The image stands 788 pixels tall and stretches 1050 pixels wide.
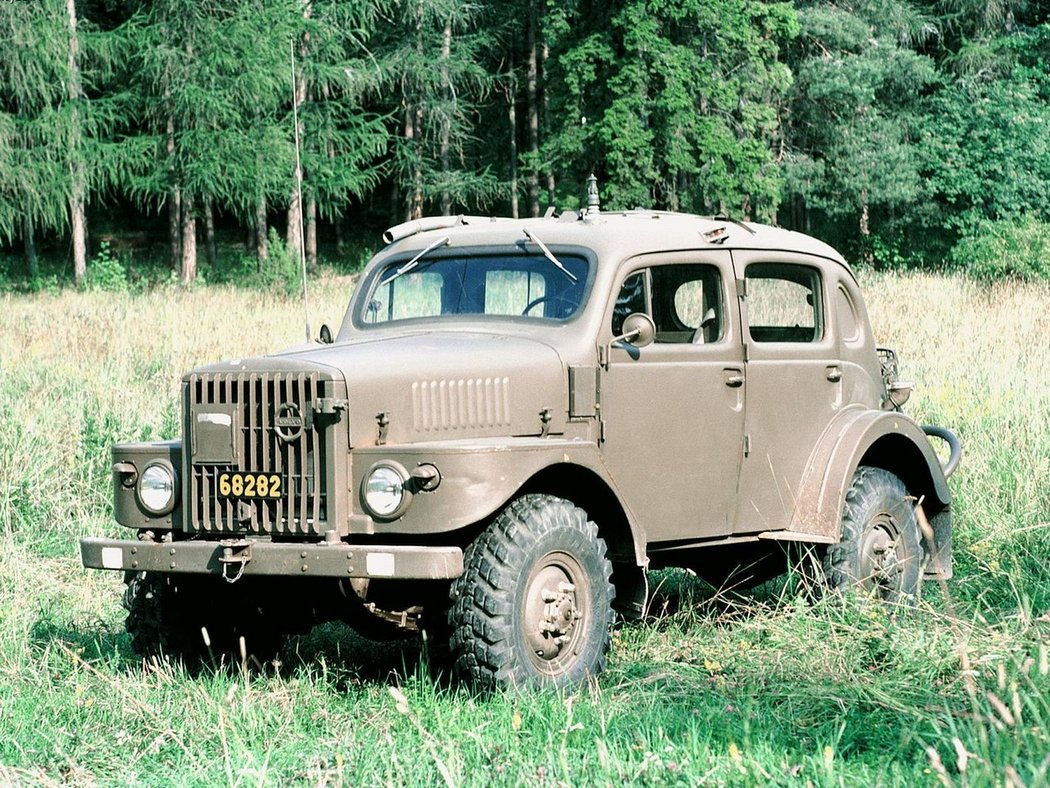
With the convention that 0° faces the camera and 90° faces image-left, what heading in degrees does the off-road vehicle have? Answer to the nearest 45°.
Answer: approximately 45°
